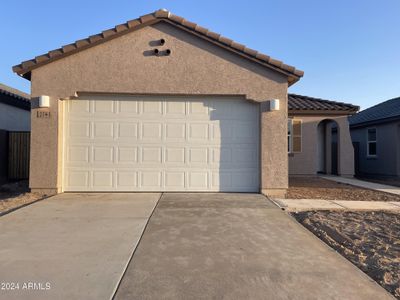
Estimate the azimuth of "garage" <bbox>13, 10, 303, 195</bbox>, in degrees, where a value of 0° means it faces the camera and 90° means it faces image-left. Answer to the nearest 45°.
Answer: approximately 0°

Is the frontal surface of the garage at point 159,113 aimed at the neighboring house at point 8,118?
no

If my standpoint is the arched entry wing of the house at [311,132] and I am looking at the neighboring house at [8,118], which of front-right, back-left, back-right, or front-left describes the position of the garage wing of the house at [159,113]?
front-left

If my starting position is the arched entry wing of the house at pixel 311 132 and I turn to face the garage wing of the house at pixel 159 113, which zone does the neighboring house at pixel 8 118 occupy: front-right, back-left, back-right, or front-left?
front-right

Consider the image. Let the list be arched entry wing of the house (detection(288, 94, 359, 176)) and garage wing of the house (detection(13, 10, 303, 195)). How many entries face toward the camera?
2

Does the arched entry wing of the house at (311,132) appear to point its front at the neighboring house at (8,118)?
no

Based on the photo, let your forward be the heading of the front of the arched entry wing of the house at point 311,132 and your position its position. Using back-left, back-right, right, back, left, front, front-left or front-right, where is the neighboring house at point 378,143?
back-left

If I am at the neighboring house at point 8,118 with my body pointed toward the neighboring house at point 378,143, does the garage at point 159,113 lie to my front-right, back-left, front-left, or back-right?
front-right
